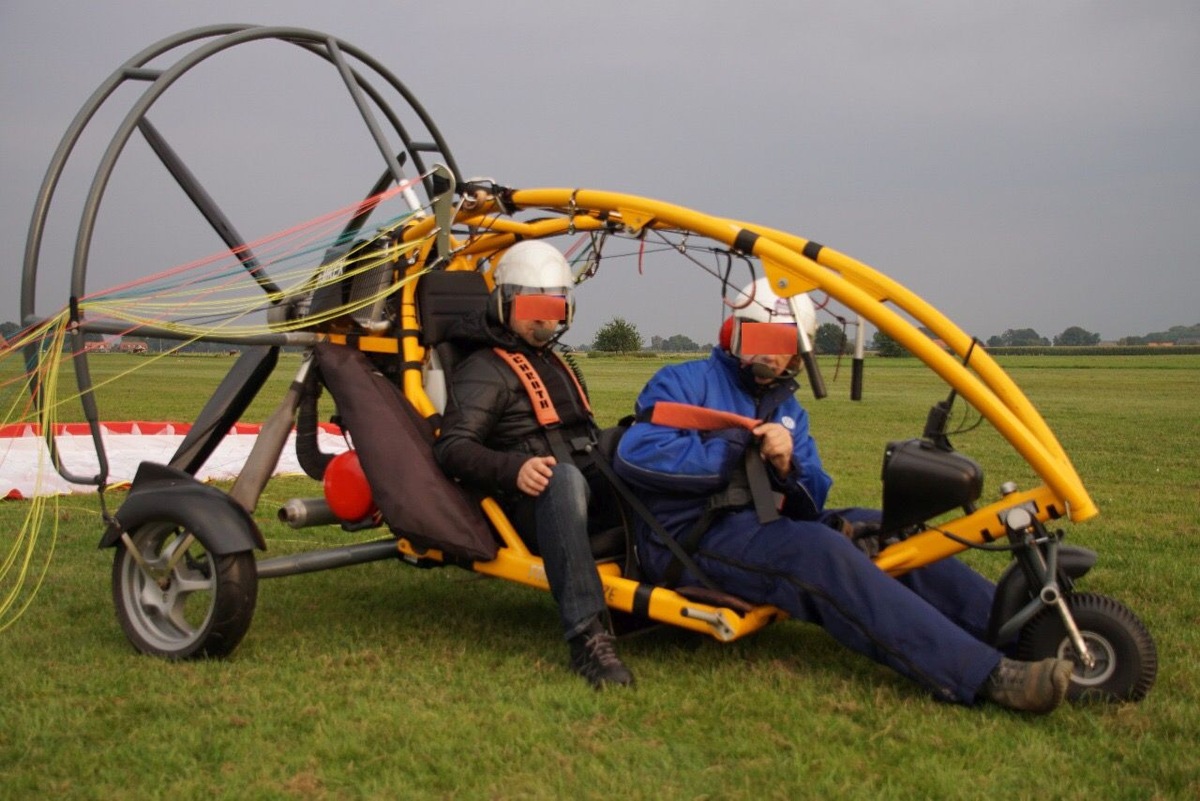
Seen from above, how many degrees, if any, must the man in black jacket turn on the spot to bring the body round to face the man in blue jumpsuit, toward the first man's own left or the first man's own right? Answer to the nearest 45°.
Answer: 0° — they already face them

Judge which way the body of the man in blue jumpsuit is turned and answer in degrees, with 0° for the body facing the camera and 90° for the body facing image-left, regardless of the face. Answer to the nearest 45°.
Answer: approximately 315°

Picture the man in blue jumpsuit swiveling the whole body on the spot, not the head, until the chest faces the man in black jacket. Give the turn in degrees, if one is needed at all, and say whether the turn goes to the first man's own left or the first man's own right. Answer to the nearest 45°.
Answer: approximately 135° to the first man's own right
